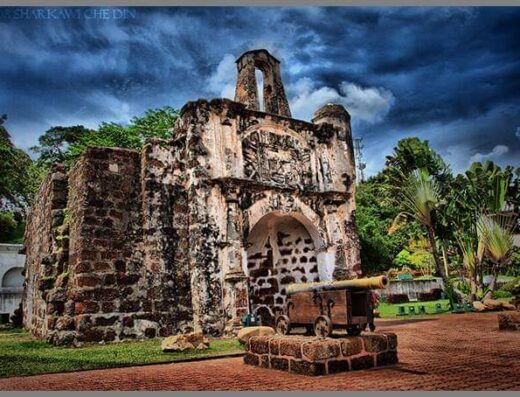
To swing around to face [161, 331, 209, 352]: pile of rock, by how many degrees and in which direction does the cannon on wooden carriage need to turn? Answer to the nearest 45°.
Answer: approximately 180°

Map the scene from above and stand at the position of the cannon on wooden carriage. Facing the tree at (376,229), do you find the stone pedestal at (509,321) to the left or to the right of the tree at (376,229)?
right

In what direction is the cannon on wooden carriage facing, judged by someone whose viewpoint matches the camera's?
facing the viewer and to the right of the viewer

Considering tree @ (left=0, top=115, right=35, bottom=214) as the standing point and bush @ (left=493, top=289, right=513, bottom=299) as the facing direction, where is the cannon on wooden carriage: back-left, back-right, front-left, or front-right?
front-right

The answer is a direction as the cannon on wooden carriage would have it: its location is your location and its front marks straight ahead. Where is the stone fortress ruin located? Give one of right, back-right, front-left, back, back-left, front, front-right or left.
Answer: back

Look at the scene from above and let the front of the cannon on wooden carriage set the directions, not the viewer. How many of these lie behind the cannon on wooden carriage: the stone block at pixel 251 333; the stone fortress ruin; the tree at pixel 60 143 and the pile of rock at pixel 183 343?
4

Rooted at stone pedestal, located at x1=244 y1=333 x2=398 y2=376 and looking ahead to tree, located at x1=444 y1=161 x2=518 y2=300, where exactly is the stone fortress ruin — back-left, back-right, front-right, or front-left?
front-left
